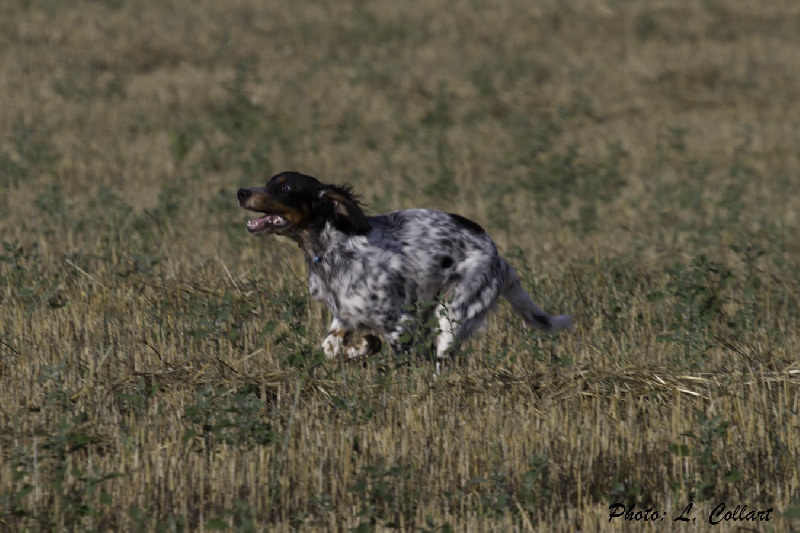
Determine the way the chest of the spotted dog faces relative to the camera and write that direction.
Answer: to the viewer's left
